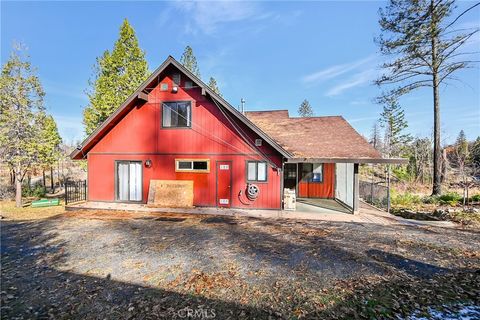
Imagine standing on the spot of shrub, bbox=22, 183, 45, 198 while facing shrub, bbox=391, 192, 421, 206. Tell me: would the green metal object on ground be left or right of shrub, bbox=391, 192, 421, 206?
right

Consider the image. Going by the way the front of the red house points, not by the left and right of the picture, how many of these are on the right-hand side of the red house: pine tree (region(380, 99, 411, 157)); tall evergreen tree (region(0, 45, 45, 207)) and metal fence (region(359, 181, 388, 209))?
1

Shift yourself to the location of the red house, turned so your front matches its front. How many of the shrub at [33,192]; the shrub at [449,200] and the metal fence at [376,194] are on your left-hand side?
2

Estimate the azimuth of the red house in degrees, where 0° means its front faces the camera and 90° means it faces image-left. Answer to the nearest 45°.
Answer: approximately 0°

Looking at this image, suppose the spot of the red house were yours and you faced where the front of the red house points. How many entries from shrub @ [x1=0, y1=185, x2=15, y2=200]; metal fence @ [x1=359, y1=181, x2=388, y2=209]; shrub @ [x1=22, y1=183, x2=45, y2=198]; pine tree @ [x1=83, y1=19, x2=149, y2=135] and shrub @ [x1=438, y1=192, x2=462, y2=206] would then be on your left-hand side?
2

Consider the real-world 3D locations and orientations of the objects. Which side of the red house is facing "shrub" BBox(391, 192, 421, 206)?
left

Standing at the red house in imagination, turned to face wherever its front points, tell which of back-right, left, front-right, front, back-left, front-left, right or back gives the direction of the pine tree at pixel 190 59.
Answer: back

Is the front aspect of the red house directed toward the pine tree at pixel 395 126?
no

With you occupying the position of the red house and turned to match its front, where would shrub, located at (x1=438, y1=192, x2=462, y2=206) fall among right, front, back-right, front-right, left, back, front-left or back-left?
left

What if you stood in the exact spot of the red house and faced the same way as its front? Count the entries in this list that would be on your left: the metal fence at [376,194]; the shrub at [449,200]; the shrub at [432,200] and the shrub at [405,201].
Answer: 4

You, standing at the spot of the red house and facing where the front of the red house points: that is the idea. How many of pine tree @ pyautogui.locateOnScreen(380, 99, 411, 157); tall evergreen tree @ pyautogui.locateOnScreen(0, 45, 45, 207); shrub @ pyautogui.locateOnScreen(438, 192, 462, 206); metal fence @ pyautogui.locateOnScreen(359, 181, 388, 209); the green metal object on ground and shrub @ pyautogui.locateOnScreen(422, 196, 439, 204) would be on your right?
2

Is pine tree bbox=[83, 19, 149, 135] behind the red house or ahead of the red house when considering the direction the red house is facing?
behind

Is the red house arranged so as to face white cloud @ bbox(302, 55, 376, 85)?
no

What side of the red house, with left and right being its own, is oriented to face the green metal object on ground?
right

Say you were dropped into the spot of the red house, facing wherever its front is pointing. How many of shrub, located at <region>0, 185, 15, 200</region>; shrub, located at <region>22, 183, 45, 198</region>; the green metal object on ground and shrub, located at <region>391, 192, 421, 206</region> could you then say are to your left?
1
